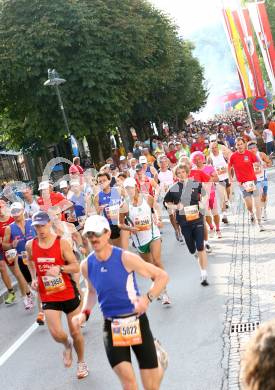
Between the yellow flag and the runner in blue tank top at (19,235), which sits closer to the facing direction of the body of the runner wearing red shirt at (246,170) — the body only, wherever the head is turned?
the runner in blue tank top

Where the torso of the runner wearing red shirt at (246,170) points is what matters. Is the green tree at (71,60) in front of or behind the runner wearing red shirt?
behind

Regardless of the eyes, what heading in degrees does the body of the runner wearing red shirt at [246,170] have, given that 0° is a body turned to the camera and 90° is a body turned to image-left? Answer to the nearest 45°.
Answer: approximately 0°

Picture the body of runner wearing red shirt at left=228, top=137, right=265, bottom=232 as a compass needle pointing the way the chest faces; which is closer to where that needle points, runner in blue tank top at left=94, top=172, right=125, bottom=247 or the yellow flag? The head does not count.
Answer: the runner in blue tank top

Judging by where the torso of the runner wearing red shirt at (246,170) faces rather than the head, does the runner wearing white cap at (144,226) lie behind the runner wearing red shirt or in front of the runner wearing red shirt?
in front

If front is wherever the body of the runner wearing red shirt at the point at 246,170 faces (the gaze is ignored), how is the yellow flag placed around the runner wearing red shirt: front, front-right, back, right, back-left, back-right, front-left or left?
back

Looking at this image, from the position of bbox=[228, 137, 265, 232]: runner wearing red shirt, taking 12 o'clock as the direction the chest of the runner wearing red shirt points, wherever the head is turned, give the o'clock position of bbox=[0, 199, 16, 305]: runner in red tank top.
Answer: The runner in red tank top is roughly at 2 o'clock from the runner wearing red shirt.

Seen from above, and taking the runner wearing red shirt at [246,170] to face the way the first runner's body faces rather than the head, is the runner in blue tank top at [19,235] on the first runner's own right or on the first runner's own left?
on the first runner's own right

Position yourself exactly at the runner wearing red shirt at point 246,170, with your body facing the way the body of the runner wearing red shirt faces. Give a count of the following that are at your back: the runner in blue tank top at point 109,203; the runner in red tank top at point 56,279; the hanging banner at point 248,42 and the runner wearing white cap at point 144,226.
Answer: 1

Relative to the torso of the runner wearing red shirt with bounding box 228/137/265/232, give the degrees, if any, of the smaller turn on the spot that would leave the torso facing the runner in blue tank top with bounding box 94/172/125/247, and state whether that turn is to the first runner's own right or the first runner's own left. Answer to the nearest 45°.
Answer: approximately 45° to the first runner's own right

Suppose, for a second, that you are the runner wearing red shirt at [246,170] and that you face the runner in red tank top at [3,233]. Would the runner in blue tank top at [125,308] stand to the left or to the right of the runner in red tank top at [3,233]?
left

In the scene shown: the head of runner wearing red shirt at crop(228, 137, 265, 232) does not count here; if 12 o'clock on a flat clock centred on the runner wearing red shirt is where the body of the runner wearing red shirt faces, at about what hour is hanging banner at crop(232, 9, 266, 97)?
The hanging banner is roughly at 6 o'clock from the runner wearing red shirt.
